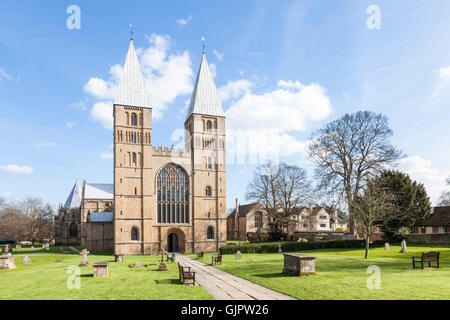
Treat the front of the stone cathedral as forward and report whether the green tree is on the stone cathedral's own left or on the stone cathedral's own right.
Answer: on the stone cathedral's own left

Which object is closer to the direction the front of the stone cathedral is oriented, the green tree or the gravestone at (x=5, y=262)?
the gravestone

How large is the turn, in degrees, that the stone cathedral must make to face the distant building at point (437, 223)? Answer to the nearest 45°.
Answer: approximately 90° to its left

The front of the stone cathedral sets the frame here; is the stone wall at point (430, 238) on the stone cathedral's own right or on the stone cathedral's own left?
on the stone cathedral's own left

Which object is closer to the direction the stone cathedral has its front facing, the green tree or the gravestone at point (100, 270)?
the gravestone

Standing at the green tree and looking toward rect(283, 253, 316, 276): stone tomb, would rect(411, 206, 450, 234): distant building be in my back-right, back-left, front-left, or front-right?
back-left

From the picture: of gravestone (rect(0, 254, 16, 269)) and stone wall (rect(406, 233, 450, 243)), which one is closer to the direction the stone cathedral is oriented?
the gravestone

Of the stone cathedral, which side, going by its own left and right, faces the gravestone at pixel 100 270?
front

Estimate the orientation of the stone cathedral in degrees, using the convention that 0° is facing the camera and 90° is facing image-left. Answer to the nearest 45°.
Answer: approximately 0°
